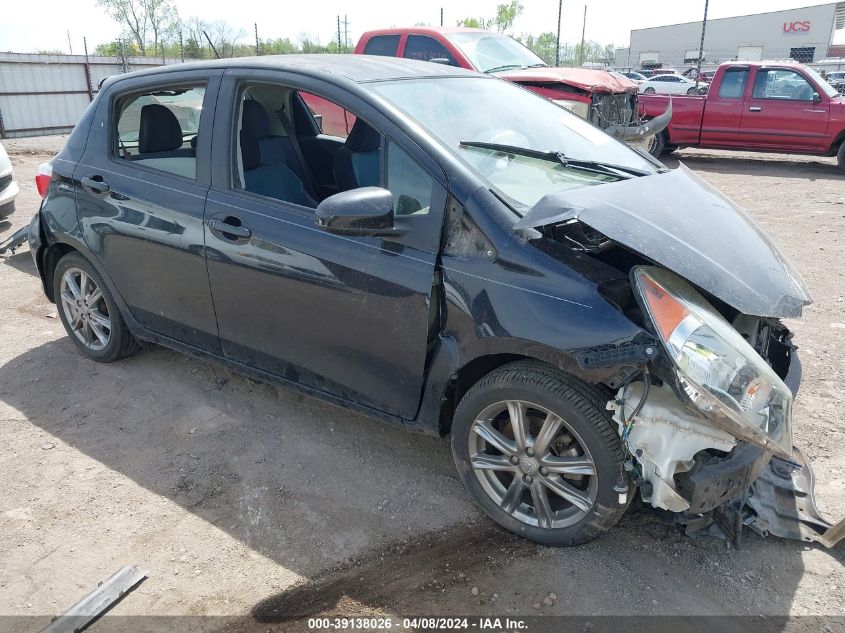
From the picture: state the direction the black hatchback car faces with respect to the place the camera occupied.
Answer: facing the viewer and to the right of the viewer

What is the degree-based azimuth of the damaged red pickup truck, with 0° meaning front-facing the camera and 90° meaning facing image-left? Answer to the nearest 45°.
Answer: approximately 315°

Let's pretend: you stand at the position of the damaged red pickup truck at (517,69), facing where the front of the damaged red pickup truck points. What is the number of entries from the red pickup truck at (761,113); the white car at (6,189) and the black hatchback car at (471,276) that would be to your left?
1

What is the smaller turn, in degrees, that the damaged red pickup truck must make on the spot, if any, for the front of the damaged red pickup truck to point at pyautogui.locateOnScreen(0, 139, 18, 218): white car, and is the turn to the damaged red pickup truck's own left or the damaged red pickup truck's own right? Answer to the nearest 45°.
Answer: approximately 90° to the damaged red pickup truck's own right

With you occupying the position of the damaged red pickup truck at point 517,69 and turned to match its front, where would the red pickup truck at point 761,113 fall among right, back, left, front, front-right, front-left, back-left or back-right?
left

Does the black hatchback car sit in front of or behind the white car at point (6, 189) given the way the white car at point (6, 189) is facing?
in front

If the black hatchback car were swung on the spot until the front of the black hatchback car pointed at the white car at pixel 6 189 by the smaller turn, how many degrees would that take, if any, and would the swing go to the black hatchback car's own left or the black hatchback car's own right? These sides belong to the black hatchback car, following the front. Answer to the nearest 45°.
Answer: approximately 180°

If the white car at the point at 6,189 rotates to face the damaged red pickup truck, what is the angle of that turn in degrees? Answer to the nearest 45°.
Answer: approximately 45° to its left

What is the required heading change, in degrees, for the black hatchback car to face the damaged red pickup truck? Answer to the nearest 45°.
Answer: approximately 135° to its left

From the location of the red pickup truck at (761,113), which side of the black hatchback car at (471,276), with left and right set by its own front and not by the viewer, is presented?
left
